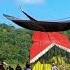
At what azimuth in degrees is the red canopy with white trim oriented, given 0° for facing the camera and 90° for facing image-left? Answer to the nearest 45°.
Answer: approximately 0°
